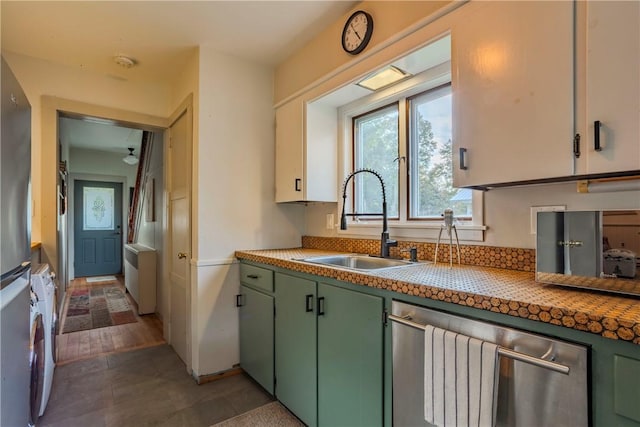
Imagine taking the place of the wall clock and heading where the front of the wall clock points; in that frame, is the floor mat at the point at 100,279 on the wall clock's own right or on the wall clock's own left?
on the wall clock's own right

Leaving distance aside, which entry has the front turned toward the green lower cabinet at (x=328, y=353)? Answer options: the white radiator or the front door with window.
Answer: the front door with window

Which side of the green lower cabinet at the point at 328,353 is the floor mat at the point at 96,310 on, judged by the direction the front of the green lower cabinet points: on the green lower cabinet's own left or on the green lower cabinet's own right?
on the green lower cabinet's own right

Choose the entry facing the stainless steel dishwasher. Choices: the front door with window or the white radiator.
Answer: the front door with window

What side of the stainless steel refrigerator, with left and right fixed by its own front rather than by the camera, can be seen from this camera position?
right

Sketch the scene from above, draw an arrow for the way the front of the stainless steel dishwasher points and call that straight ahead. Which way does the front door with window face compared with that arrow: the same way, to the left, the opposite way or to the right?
to the left

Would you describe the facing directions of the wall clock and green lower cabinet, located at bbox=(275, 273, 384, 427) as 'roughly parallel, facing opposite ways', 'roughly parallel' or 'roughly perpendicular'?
roughly parallel

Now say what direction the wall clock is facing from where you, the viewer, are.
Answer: facing the viewer and to the left of the viewer

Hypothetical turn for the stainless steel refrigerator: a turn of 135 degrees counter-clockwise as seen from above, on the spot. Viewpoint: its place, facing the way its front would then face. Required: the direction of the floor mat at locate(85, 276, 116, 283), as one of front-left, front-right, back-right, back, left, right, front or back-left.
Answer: front-right

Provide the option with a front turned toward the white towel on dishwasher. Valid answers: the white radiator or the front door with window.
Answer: the front door with window

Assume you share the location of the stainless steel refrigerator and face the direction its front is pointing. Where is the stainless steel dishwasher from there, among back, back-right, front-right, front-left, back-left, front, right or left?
front-right

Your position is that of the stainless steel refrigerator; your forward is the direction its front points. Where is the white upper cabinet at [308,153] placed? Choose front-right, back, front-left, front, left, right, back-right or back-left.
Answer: front

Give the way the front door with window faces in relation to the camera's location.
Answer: facing the viewer

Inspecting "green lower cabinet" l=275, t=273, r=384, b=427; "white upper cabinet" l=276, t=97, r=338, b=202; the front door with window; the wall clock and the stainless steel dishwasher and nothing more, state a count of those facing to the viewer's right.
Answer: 0

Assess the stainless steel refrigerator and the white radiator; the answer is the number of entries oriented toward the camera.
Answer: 0

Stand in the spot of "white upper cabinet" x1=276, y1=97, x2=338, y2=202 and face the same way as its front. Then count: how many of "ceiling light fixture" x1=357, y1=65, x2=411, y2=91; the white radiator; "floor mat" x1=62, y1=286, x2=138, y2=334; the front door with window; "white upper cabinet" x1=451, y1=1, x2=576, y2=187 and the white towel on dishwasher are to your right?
3
